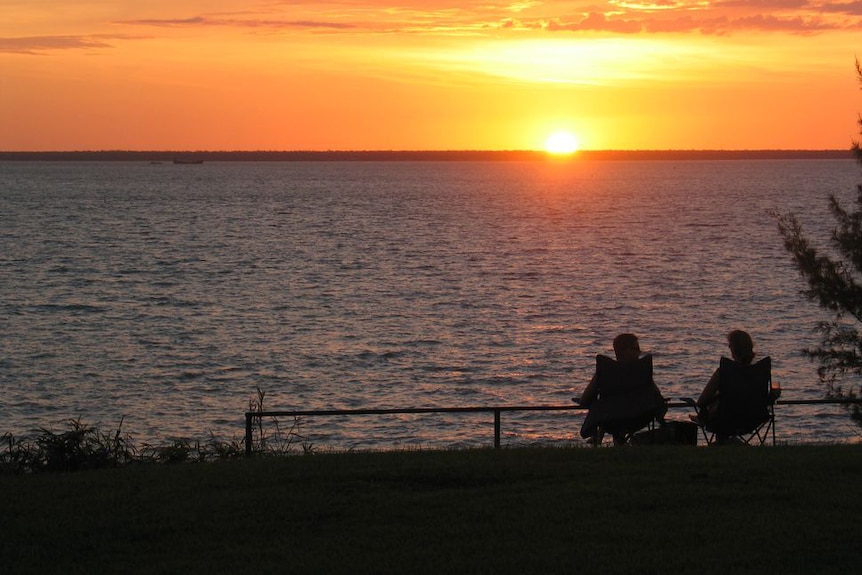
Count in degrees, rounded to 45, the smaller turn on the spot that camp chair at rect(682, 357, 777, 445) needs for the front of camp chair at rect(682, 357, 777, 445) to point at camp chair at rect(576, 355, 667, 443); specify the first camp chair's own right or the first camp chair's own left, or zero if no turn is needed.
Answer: approximately 45° to the first camp chair's own left

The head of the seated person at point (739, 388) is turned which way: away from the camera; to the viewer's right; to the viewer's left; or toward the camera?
away from the camera

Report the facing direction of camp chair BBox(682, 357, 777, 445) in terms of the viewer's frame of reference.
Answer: facing away from the viewer and to the left of the viewer
